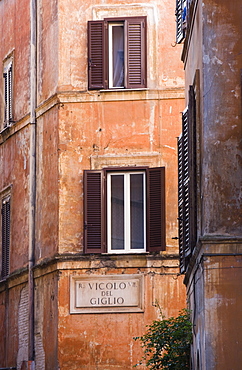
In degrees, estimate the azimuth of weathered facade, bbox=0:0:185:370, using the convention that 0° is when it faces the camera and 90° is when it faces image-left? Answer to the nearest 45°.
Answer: approximately 0°
